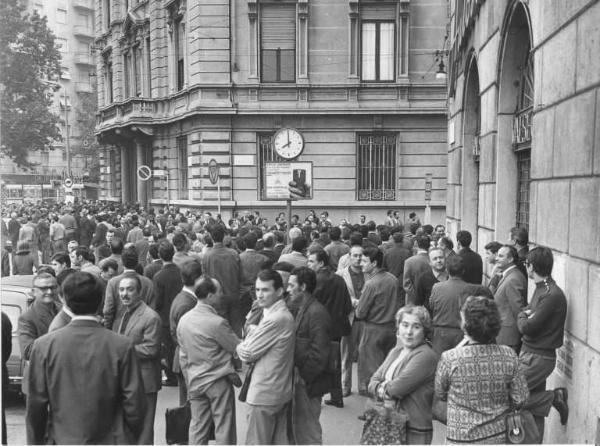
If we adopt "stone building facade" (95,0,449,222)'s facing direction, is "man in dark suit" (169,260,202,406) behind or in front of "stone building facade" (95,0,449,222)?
in front

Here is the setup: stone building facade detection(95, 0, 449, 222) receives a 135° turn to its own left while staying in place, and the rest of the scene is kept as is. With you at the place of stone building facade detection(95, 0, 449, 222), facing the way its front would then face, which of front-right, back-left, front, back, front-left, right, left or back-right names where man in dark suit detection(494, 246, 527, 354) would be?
back-right

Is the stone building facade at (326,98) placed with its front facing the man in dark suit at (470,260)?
yes

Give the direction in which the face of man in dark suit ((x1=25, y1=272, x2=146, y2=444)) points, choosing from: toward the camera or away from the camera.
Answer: away from the camera

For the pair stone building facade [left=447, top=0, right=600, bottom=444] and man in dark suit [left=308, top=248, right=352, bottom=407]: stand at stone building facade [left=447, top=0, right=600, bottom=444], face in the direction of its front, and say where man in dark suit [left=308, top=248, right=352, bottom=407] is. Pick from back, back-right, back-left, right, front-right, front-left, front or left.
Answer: front

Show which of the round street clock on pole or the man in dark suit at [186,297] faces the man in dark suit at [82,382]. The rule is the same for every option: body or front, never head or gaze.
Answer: the round street clock on pole

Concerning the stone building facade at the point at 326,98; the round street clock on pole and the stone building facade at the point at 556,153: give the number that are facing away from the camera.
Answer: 0

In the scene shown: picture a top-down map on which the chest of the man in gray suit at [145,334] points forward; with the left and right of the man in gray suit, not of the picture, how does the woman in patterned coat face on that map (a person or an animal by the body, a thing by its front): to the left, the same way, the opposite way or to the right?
the opposite way

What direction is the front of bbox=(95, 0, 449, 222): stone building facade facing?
toward the camera

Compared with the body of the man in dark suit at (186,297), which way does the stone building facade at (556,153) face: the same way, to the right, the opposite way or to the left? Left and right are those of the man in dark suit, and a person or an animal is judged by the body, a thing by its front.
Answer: to the left

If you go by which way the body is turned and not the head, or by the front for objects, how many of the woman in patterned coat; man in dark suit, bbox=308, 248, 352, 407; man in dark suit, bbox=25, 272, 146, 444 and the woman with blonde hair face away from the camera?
2

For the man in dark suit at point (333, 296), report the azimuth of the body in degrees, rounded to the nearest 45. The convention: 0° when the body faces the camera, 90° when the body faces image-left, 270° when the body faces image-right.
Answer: approximately 90°

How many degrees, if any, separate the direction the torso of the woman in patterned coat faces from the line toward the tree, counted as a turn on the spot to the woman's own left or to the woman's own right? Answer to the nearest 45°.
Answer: approximately 45° to the woman's own left

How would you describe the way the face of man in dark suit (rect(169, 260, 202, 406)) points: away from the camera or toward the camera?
away from the camera
